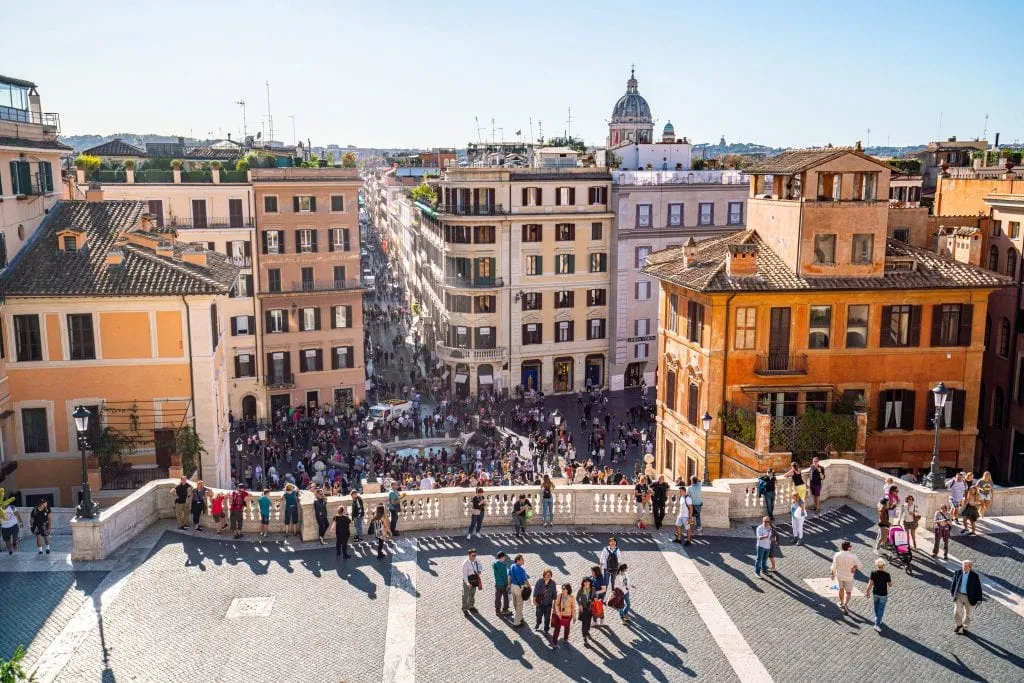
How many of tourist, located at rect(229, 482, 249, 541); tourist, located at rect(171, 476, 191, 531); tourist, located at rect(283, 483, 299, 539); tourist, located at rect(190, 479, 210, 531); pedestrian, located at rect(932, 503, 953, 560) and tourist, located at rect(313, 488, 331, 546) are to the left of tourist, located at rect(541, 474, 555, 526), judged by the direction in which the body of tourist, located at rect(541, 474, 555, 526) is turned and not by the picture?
5

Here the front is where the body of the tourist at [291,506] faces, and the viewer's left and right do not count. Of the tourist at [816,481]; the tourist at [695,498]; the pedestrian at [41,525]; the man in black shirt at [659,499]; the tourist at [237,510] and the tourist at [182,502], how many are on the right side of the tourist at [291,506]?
3

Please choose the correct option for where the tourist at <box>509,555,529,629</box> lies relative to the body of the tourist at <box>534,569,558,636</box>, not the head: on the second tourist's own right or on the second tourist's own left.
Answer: on the second tourist's own right

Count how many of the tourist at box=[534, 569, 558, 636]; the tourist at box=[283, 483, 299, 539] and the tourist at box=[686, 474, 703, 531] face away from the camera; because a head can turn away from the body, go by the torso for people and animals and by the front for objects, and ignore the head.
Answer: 2

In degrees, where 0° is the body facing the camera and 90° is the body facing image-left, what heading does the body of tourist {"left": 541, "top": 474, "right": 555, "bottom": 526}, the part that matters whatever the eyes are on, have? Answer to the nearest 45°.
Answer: approximately 180°

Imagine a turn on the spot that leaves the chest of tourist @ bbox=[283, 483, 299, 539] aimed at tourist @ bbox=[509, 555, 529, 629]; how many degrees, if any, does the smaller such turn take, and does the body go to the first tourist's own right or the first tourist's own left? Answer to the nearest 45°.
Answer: approximately 135° to the first tourist's own right

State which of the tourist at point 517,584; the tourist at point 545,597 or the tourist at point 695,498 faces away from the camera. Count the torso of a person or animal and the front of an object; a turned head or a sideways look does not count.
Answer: the tourist at point 695,498

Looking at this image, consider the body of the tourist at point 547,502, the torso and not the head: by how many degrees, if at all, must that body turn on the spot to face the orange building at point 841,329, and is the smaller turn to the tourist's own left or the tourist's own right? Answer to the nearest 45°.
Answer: approximately 45° to the tourist's own right

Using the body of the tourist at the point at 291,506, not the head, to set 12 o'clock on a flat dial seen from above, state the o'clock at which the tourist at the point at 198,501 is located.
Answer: the tourist at the point at 198,501 is roughly at 10 o'clock from the tourist at the point at 291,506.

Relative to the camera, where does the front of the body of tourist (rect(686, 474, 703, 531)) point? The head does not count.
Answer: away from the camera
